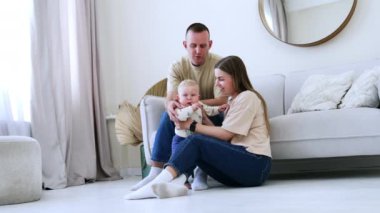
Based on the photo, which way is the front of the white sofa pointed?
toward the camera

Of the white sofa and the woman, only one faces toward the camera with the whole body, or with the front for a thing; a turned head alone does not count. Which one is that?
the white sofa

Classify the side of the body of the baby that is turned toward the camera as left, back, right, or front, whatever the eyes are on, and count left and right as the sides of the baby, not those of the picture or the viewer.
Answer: front

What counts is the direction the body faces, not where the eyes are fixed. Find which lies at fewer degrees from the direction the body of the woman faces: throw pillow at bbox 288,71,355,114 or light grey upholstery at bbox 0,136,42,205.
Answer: the light grey upholstery

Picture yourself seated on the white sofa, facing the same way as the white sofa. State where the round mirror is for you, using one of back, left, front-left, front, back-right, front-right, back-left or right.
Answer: back

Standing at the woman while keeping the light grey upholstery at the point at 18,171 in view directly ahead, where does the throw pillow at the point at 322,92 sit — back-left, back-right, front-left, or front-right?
back-right

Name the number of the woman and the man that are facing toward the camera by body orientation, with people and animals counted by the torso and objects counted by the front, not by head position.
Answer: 1

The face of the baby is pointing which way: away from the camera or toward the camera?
toward the camera

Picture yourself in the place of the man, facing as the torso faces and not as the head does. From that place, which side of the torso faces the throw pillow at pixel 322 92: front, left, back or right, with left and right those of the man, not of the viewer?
left

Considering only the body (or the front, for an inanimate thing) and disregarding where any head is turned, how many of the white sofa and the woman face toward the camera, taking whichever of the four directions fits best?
1

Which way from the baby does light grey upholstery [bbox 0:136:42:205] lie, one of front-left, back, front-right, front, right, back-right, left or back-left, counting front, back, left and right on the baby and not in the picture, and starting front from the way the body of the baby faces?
right

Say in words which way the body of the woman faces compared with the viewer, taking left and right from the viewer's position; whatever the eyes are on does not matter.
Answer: facing to the left of the viewer

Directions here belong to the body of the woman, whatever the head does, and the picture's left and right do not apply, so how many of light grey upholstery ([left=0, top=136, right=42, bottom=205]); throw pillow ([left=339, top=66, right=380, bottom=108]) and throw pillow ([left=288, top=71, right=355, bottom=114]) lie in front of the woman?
1

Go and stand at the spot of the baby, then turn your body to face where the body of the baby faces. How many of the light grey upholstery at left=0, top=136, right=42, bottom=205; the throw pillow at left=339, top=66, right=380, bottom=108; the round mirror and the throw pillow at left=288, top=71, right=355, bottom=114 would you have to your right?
1

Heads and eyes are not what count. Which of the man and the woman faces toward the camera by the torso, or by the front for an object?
the man

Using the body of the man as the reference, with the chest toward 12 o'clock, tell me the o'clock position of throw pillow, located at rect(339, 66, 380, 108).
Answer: The throw pillow is roughly at 9 o'clock from the man.
